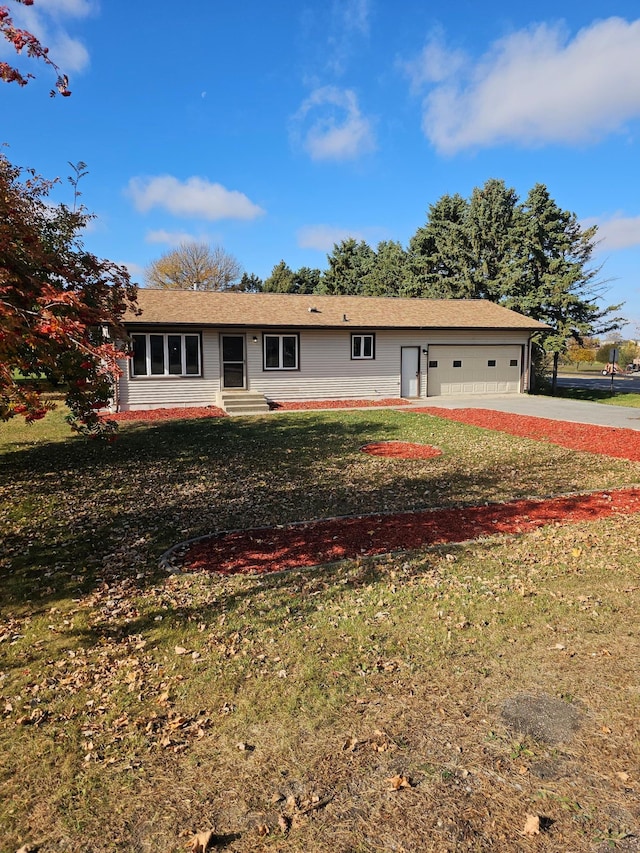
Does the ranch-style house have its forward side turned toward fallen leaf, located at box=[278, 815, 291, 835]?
yes

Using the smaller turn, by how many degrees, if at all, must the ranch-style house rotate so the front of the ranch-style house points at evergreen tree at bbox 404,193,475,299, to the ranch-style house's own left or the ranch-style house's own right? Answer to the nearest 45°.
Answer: approximately 135° to the ranch-style house's own left

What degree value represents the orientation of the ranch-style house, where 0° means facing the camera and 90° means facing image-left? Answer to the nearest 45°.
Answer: approximately 0°

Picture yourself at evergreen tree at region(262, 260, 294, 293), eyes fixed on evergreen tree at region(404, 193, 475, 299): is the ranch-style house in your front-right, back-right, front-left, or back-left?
front-right

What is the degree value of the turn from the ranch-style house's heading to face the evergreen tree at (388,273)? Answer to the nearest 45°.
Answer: approximately 180°

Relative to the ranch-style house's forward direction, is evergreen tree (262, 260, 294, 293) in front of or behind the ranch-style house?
behind

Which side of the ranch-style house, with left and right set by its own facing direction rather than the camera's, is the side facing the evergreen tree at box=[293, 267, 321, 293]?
back

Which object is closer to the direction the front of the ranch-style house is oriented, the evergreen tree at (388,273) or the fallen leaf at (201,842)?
the fallen leaf

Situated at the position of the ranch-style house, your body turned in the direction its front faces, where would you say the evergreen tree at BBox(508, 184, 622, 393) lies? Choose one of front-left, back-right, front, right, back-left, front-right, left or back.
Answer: back-left

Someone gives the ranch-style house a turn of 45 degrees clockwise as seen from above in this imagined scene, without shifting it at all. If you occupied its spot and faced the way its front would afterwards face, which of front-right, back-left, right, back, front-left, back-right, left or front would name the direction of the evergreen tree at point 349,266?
back-right

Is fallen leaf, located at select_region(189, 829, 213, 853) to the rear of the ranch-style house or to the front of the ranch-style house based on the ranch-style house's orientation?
to the front

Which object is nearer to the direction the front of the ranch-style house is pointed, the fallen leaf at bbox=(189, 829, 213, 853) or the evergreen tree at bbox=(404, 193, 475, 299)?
the fallen leaf

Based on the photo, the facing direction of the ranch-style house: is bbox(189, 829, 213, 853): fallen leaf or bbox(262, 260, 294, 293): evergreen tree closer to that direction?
the fallen leaf

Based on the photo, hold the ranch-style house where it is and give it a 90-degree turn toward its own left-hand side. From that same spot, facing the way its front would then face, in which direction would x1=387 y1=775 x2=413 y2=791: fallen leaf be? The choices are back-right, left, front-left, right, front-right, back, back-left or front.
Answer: right

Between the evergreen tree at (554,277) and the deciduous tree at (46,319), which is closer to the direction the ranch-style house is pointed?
the deciduous tree

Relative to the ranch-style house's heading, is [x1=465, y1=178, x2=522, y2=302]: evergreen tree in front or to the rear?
to the rear
